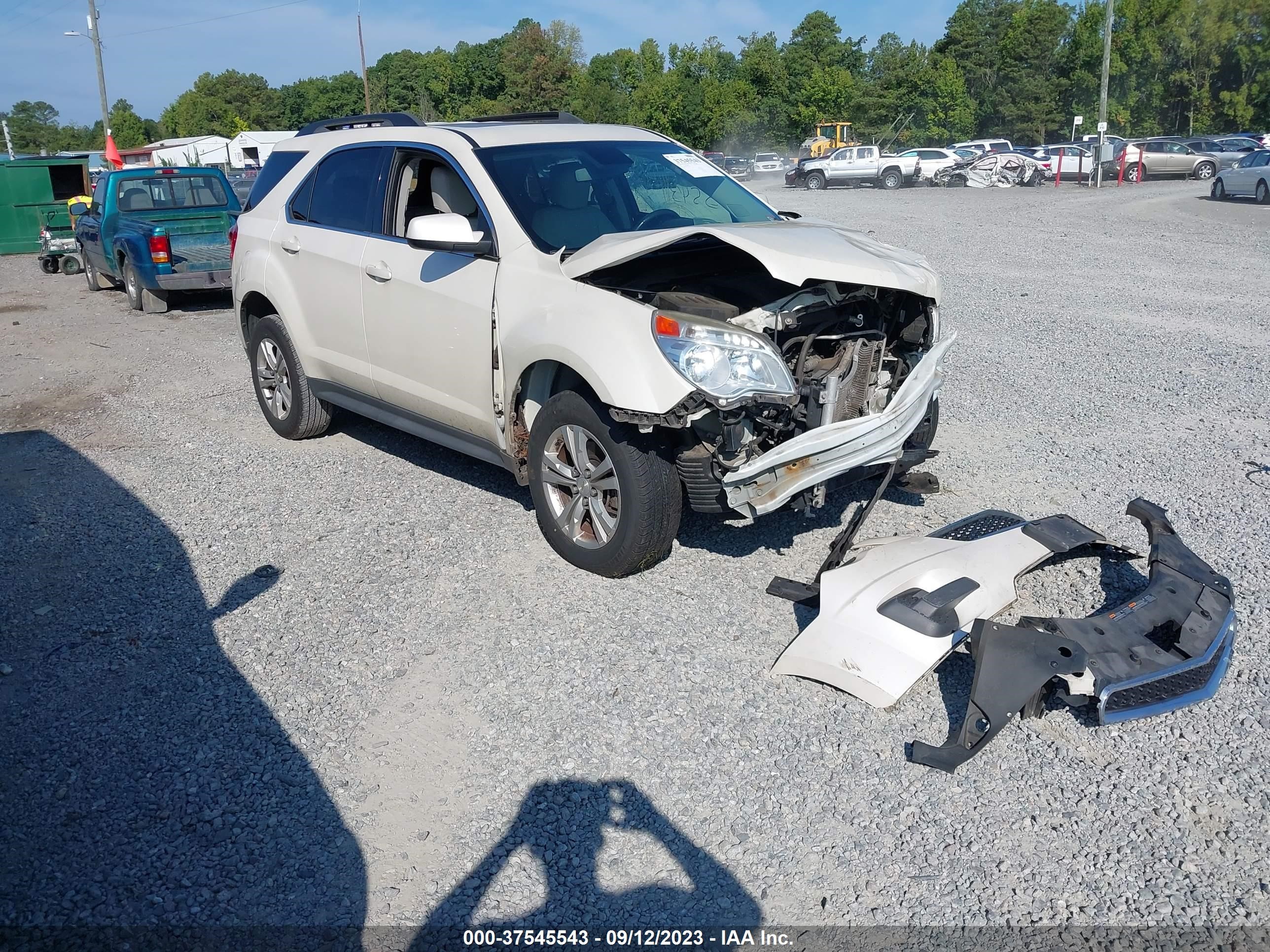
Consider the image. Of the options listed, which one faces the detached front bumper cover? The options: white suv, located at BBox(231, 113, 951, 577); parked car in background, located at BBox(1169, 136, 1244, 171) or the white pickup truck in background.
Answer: the white suv

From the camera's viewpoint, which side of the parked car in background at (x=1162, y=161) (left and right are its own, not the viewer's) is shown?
right

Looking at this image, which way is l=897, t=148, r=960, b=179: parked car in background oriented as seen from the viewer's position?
to the viewer's left

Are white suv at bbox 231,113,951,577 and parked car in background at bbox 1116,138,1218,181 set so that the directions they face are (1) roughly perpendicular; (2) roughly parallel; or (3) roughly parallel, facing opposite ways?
roughly parallel

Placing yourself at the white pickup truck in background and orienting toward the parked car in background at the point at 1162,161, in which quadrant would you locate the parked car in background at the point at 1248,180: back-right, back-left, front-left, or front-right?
front-right

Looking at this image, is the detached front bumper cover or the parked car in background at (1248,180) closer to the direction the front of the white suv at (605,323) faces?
the detached front bumper cover

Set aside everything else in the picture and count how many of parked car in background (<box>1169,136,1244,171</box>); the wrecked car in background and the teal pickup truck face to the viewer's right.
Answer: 1

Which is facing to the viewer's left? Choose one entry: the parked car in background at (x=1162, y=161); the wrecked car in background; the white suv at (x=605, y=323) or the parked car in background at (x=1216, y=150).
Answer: the wrecked car in background

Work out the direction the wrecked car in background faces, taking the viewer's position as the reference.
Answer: facing to the left of the viewer

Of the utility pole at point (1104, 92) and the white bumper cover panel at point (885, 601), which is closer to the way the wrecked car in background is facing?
the white bumper cover panel

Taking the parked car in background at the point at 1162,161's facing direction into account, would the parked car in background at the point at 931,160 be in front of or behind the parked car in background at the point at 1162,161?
behind

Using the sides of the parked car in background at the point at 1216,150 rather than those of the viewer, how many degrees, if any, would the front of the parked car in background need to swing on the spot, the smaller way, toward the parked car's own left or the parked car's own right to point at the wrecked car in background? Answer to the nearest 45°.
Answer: approximately 135° to the parked car's own right
